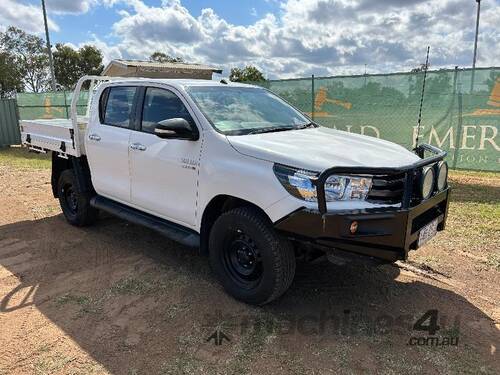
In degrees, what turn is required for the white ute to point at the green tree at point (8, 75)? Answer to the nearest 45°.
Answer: approximately 180°

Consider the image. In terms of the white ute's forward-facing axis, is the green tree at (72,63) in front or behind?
behind

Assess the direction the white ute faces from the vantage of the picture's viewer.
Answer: facing the viewer and to the right of the viewer

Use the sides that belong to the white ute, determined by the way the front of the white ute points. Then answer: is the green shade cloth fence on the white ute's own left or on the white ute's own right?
on the white ute's own left
